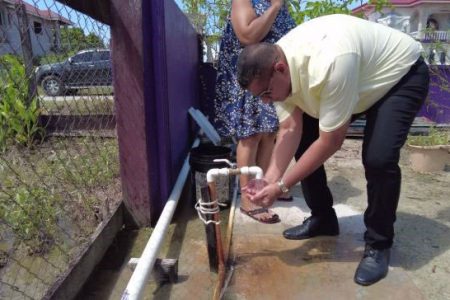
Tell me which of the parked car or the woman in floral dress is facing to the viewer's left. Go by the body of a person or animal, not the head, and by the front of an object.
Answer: the parked car

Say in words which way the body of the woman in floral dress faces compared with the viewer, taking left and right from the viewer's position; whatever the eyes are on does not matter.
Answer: facing the viewer and to the right of the viewer

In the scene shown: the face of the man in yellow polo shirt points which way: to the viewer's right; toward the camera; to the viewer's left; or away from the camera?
to the viewer's left

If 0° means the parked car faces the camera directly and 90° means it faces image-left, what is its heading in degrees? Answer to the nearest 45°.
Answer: approximately 90°

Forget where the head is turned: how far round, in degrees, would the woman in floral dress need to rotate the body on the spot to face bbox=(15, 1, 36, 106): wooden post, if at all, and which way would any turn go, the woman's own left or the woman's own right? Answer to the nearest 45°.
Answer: approximately 180°

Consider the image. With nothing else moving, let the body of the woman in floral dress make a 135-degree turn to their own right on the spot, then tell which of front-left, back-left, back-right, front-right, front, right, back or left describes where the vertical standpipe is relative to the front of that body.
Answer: left

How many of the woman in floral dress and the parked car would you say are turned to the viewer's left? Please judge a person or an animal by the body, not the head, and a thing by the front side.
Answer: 1

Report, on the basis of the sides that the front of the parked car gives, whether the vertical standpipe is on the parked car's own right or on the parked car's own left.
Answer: on the parked car's own left

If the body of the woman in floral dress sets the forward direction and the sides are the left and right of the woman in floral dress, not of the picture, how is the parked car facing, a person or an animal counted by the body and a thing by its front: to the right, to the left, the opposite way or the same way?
to the right

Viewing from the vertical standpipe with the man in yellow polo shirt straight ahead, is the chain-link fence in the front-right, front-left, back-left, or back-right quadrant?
back-left

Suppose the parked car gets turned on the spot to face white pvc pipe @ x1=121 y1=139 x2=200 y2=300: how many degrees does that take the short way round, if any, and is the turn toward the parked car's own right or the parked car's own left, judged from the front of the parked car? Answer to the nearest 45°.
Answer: approximately 90° to the parked car's own left

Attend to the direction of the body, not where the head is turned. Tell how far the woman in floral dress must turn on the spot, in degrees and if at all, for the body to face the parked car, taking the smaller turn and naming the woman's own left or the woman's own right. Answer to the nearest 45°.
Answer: approximately 180°
